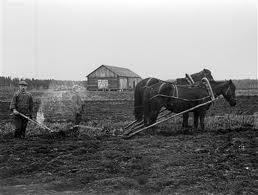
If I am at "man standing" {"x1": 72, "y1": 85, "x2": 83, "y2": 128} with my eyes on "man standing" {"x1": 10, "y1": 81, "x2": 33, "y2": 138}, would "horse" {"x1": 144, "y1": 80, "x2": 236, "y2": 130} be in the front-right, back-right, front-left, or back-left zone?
back-left

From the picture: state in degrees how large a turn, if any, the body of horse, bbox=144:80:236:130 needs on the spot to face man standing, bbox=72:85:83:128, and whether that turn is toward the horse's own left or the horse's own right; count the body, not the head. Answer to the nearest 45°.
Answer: approximately 180°

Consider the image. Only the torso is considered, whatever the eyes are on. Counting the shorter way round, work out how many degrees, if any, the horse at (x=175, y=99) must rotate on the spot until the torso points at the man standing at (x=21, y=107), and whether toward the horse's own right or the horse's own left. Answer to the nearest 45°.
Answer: approximately 180°

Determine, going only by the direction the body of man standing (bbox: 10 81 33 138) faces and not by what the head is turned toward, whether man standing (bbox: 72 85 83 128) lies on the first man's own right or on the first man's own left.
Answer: on the first man's own left

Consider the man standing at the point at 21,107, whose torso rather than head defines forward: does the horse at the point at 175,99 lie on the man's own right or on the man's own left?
on the man's own left

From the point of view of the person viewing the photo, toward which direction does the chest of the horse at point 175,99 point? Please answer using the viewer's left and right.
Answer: facing to the right of the viewer

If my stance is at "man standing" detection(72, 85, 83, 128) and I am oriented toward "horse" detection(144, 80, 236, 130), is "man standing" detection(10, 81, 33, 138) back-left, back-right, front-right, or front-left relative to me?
back-right
